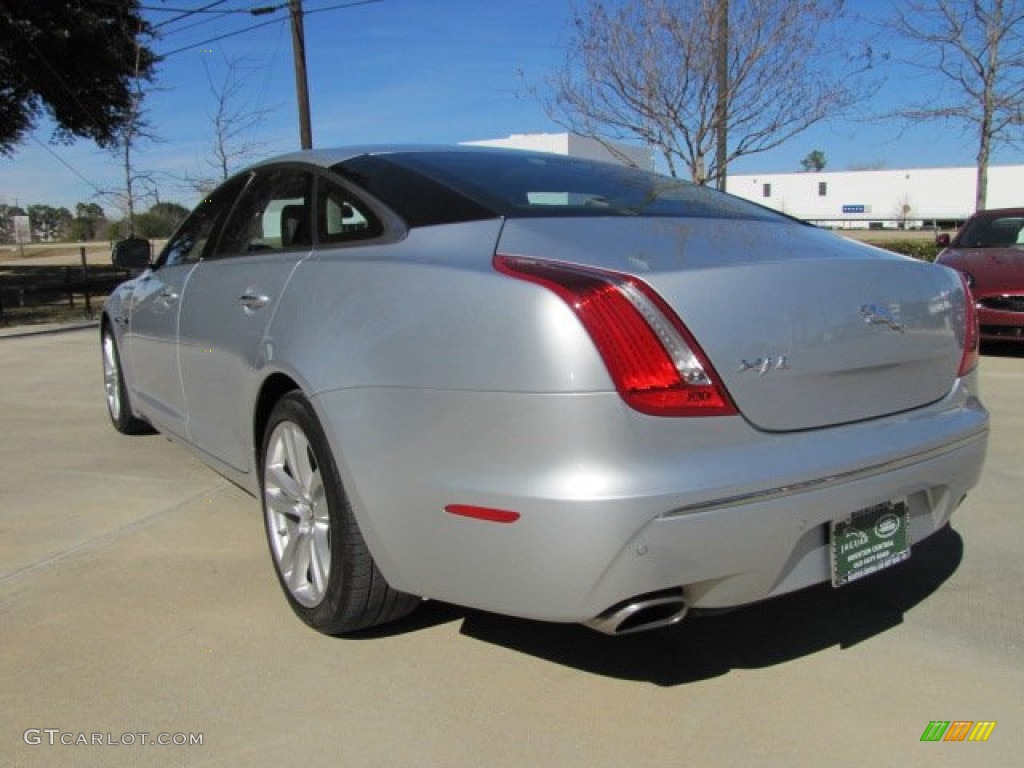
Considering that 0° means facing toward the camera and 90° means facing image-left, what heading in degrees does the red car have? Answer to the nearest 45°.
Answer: approximately 0°

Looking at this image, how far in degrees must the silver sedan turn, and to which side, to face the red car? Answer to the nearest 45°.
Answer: approximately 90° to its right

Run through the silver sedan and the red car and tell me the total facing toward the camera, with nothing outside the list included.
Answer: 1

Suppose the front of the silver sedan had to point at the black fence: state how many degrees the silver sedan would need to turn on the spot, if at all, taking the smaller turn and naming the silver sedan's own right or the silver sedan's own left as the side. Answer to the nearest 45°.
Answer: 0° — it already faces it

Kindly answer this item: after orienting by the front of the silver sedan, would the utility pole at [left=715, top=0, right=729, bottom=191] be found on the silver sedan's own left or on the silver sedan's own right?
on the silver sedan's own right

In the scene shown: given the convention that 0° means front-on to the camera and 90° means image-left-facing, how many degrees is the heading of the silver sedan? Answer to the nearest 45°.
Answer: approximately 135°

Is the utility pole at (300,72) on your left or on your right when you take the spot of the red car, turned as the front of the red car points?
on your right

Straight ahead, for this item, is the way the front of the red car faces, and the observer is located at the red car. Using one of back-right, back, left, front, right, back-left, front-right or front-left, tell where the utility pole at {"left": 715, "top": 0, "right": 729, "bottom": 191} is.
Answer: back-right

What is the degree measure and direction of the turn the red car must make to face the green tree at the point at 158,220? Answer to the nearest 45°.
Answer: approximately 90° to its right
